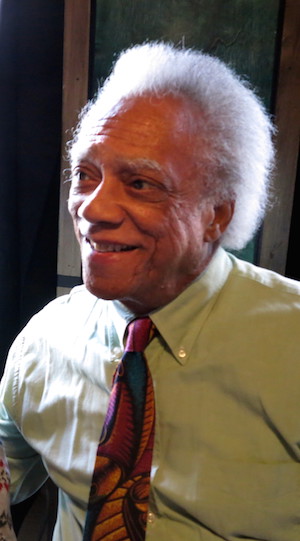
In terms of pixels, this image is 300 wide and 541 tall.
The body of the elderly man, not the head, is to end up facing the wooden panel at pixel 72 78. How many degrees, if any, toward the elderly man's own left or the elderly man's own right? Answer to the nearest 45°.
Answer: approximately 135° to the elderly man's own right

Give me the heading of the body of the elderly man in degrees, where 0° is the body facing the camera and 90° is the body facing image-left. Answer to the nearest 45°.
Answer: approximately 45°

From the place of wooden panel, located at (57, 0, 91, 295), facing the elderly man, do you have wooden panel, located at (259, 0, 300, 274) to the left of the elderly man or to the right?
left

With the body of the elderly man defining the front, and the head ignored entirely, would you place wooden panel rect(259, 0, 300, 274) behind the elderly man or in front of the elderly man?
behind

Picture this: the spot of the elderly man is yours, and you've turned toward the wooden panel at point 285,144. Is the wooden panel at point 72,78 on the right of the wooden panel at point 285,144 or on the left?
left
